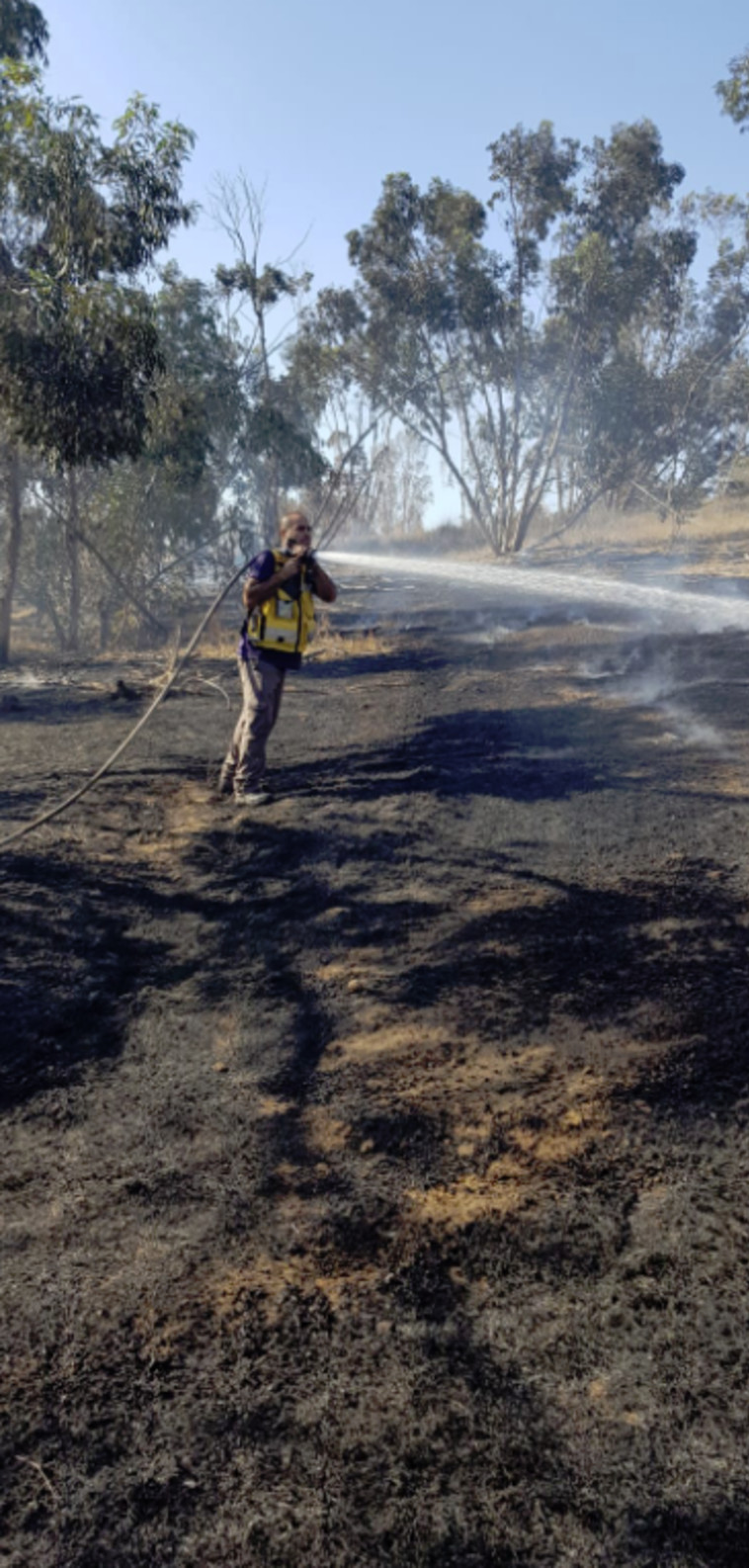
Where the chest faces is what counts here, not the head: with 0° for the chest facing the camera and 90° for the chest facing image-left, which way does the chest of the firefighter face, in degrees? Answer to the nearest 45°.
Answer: approximately 315°

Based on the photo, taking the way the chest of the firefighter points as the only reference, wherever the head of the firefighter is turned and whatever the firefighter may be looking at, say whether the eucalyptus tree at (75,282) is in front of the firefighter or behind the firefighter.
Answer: behind

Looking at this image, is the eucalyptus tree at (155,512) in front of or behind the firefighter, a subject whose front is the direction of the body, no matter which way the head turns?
behind
